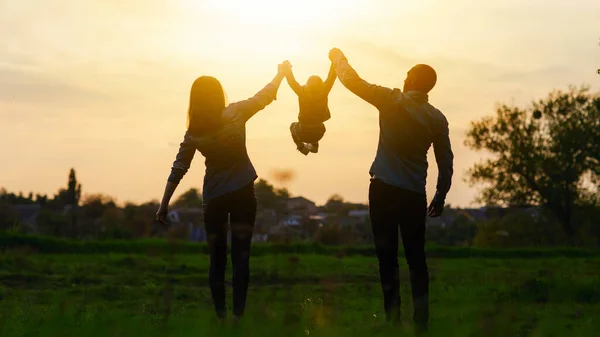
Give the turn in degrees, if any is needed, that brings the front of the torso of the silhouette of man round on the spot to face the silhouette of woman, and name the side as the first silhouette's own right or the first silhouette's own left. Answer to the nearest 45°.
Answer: approximately 90° to the first silhouette's own left

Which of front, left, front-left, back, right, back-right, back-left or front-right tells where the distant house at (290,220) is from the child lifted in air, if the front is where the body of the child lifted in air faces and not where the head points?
front

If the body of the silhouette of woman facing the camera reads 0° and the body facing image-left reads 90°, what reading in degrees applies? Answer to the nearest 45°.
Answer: approximately 180°

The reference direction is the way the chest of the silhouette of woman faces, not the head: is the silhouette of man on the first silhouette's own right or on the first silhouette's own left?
on the first silhouette's own right

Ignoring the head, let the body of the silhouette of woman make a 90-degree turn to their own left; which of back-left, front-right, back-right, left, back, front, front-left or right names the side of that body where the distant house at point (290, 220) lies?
right

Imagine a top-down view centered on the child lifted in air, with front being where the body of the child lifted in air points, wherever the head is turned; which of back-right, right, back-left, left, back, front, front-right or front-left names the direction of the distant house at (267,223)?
front

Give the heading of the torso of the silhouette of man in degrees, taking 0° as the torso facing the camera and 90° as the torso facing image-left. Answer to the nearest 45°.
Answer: approximately 180°

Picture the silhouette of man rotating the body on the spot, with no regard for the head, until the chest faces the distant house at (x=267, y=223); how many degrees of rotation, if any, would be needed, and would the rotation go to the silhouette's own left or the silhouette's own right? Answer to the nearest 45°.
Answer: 0° — they already face it

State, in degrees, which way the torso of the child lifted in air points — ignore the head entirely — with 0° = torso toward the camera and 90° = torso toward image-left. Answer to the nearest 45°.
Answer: approximately 180°
